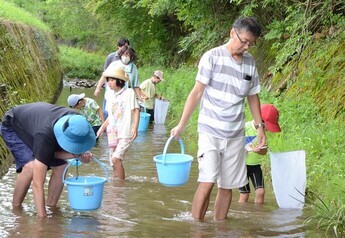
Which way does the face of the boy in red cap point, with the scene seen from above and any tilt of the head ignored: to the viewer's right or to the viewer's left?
to the viewer's right

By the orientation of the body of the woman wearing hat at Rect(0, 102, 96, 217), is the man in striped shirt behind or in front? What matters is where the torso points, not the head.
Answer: in front

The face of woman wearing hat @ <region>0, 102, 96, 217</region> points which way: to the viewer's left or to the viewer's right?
to the viewer's right

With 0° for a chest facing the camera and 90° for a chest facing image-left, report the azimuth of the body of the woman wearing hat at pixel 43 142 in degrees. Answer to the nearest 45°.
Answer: approximately 315°

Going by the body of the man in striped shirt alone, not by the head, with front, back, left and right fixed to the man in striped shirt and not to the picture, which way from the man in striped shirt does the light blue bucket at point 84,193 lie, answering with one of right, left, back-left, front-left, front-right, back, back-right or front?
back-right

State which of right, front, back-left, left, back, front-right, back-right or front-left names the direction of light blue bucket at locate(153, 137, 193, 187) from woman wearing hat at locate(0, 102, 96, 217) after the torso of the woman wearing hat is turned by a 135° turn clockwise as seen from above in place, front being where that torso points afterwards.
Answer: back

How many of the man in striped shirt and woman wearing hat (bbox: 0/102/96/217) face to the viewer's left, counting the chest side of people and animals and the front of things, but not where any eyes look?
0
